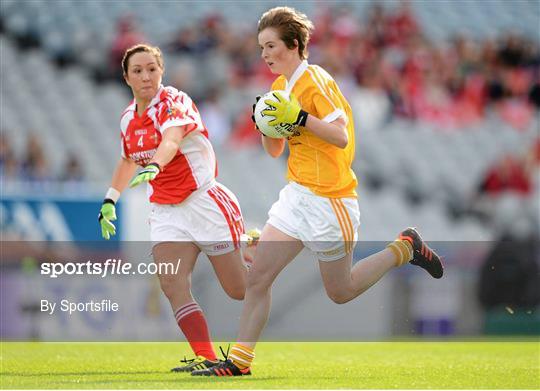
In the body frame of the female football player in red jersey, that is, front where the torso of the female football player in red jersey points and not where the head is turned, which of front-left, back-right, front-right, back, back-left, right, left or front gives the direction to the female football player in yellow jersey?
left
